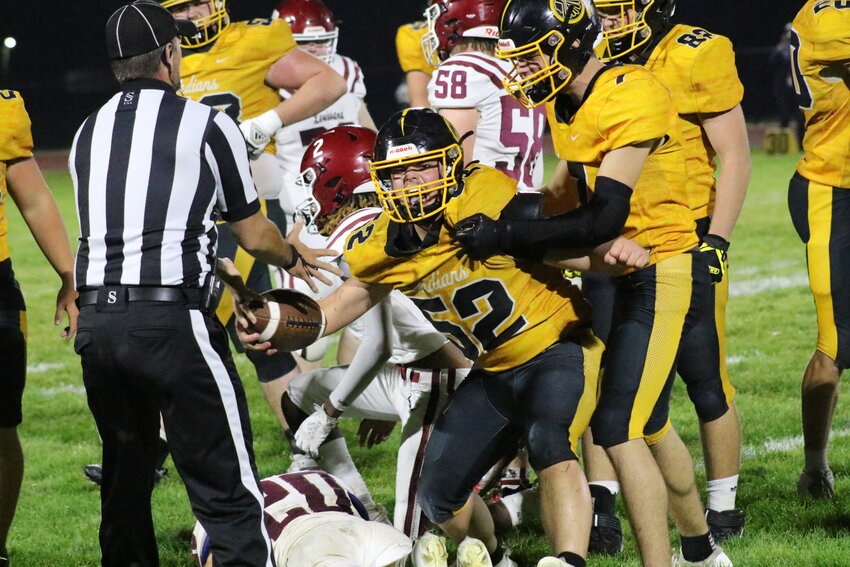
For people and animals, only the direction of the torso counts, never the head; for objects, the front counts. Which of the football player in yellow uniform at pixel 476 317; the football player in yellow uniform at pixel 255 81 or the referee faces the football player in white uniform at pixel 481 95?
the referee

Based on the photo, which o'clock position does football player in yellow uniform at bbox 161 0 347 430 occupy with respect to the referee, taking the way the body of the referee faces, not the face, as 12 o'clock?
The football player in yellow uniform is roughly at 11 o'clock from the referee.

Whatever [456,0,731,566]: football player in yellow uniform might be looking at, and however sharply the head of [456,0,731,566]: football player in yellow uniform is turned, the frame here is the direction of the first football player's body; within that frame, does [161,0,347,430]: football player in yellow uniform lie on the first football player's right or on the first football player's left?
on the first football player's right

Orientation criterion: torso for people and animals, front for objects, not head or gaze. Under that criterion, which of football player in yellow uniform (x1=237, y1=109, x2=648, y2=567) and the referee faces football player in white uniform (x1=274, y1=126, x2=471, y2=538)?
the referee

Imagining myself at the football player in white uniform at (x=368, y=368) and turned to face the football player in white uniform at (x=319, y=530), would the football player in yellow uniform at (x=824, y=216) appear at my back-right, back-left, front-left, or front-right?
back-left

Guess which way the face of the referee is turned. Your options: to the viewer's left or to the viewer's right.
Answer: to the viewer's right

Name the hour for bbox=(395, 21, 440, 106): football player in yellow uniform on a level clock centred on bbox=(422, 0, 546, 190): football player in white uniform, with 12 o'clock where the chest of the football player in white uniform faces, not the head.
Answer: The football player in yellow uniform is roughly at 1 o'clock from the football player in white uniform.

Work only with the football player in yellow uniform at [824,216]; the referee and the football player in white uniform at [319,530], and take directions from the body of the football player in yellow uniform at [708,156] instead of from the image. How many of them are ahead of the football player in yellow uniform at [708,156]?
2

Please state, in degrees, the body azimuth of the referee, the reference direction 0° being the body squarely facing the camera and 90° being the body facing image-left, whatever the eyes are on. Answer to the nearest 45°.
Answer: approximately 225°

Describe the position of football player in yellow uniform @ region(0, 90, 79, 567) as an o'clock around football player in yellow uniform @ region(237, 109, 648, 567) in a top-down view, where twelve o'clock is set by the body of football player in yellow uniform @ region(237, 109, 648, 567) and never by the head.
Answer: football player in yellow uniform @ region(0, 90, 79, 567) is roughly at 2 o'clock from football player in yellow uniform @ region(237, 109, 648, 567).
